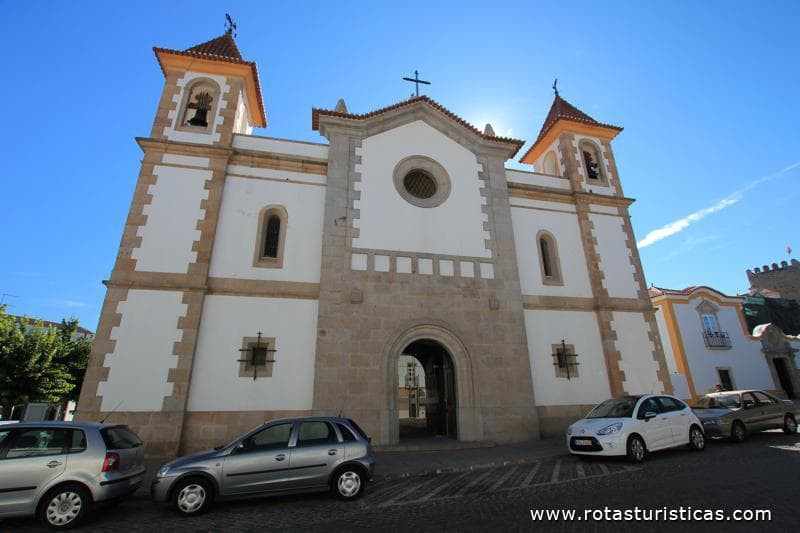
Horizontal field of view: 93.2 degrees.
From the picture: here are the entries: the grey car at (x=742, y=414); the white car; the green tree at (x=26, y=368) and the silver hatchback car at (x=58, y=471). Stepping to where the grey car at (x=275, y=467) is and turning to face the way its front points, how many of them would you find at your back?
2

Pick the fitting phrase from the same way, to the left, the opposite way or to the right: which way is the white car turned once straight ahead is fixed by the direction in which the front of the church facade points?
to the right

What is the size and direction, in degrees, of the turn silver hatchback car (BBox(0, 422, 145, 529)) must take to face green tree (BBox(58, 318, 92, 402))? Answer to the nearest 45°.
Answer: approximately 45° to its right

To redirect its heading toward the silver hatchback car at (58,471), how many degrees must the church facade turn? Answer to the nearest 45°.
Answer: approximately 45° to its right

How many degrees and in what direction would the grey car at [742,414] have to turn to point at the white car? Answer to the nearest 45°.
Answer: approximately 45° to its left

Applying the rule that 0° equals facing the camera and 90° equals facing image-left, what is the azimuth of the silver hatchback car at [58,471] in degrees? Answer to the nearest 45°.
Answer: approximately 135°

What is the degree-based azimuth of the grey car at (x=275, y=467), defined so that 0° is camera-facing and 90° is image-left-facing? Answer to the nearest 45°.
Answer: approximately 90°

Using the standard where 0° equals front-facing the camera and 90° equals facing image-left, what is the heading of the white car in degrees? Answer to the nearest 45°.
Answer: approximately 45°

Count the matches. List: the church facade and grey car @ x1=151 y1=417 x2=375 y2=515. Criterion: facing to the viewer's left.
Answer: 1

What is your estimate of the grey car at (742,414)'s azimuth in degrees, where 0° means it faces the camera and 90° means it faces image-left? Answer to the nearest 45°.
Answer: approximately 45°

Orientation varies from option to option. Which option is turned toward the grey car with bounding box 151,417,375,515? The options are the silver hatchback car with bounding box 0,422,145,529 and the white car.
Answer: the white car
